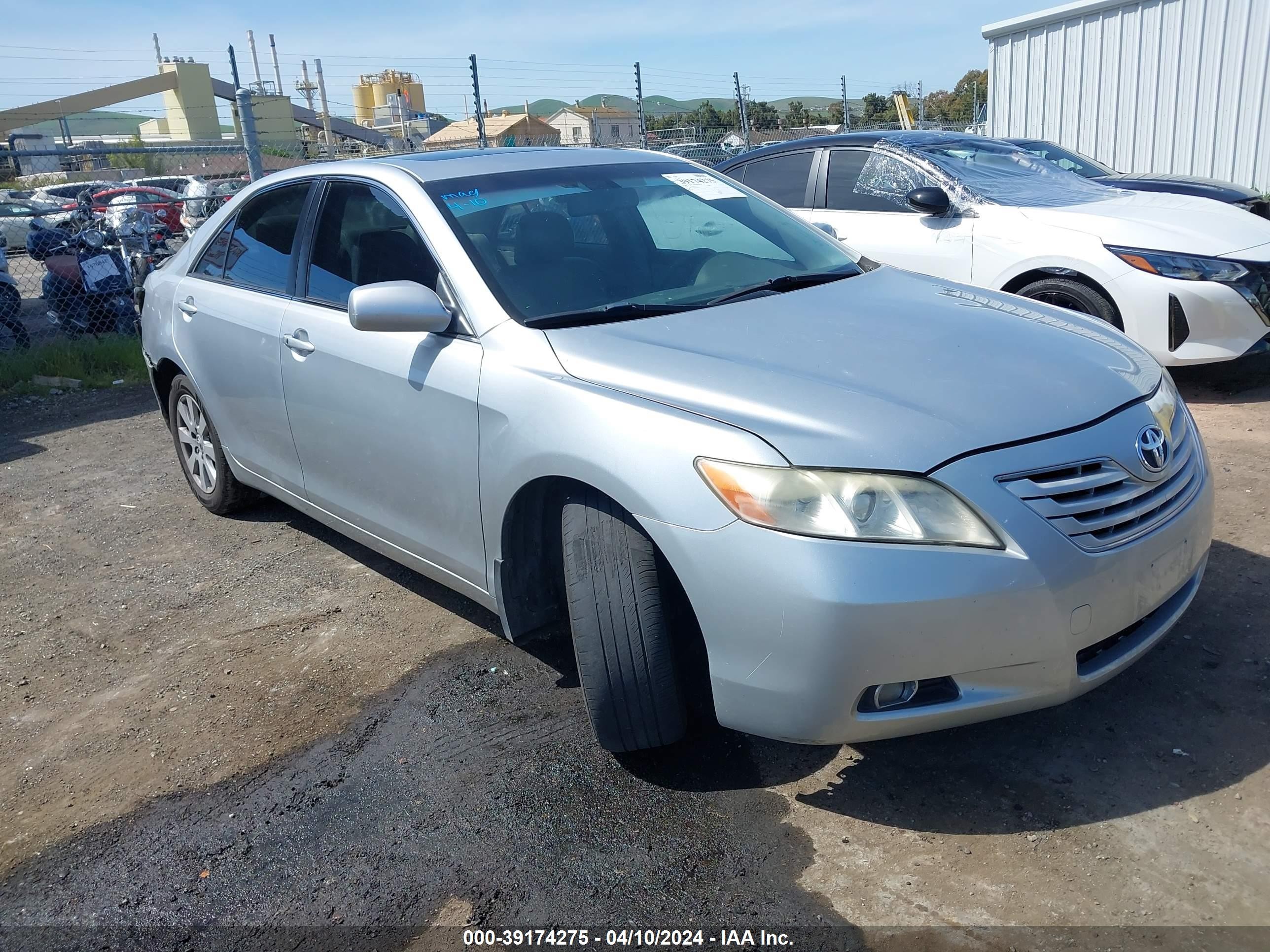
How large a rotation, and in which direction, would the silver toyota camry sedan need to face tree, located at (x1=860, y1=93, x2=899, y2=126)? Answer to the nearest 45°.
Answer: approximately 135° to its left

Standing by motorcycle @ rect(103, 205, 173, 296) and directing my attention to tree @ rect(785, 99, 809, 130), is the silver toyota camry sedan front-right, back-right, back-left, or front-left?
back-right

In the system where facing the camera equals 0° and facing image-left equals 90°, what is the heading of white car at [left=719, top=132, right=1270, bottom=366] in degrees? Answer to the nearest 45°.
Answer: approximately 315°

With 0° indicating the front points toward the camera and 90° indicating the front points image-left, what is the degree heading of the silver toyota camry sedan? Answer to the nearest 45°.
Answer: approximately 315°

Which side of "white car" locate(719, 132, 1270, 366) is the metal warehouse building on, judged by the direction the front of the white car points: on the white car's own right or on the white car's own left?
on the white car's own left

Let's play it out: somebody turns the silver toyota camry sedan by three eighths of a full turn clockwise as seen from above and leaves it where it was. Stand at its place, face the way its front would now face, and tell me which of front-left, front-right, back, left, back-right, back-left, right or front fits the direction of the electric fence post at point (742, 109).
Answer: right

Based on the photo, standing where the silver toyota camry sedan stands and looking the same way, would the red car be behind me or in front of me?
behind
